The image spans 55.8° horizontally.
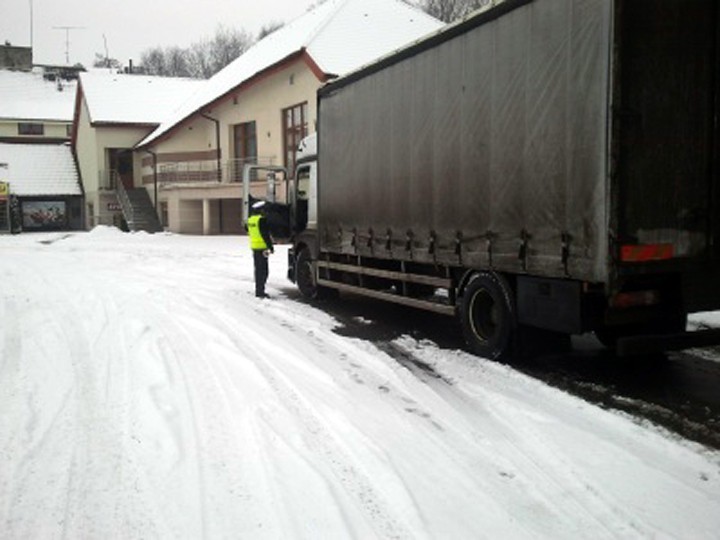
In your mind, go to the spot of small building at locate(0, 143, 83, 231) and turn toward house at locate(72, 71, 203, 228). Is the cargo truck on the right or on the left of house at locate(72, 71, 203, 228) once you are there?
right

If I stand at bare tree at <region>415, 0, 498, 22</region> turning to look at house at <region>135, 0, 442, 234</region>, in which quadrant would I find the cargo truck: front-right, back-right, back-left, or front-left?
front-left

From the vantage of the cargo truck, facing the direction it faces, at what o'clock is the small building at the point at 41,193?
The small building is roughly at 12 o'clock from the cargo truck.

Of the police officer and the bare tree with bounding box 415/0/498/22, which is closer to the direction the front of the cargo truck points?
the police officer

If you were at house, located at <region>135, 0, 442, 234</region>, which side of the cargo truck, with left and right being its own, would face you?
front

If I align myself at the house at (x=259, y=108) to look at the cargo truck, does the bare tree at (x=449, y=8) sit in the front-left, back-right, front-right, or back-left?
back-left

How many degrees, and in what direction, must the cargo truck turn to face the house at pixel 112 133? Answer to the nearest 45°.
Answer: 0° — it already faces it

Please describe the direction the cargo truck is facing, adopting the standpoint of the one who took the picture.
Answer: facing away from the viewer and to the left of the viewer

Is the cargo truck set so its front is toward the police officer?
yes
